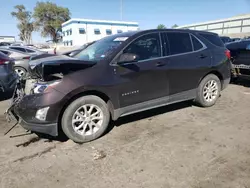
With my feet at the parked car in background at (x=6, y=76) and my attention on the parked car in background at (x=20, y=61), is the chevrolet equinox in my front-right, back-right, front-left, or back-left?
back-right

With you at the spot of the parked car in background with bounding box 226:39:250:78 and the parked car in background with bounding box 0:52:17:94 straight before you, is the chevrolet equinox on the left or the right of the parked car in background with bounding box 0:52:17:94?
left

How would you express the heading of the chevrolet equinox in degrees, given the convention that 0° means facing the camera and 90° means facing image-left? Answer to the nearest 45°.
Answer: approximately 45°

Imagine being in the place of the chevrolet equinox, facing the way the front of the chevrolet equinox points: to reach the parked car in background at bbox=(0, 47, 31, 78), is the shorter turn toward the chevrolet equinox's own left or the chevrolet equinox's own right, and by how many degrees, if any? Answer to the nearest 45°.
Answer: approximately 90° to the chevrolet equinox's own right

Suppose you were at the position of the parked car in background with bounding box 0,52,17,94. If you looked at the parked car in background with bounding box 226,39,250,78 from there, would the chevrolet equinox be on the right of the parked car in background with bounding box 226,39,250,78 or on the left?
right

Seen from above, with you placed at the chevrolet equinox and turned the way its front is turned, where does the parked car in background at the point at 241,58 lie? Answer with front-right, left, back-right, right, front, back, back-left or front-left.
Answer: back
